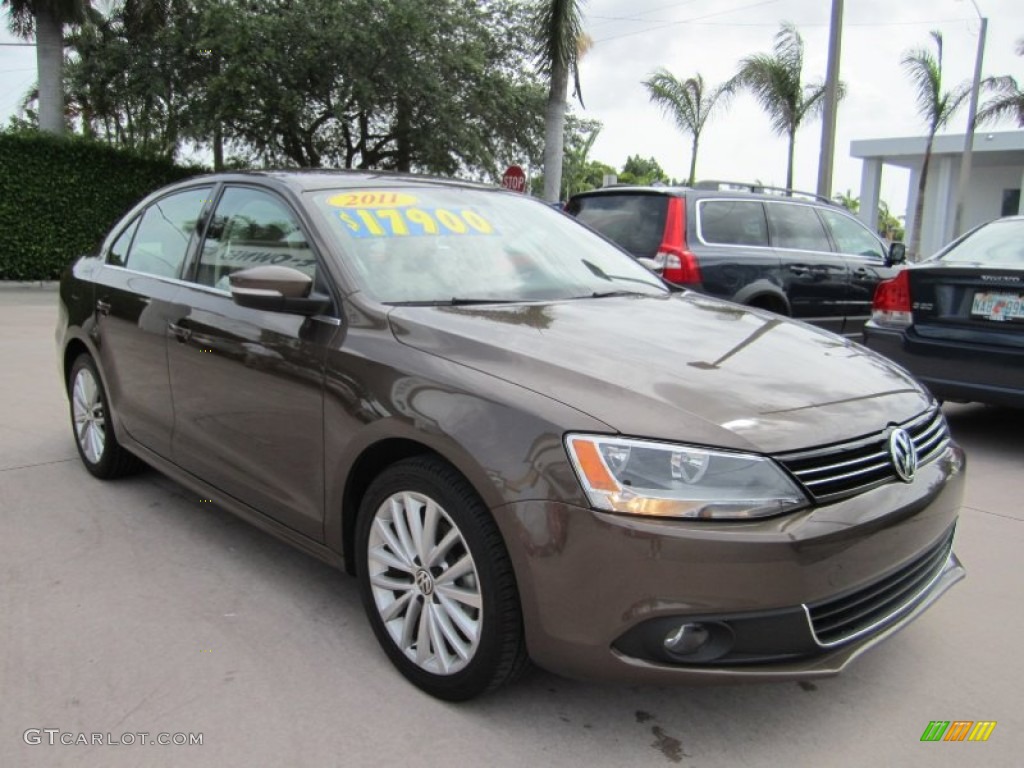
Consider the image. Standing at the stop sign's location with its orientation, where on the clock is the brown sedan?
The brown sedan is roughly at 12 o'clock from the stop sign.

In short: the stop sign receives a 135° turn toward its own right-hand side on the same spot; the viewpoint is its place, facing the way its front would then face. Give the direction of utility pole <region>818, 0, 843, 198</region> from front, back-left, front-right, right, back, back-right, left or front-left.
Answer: back-right

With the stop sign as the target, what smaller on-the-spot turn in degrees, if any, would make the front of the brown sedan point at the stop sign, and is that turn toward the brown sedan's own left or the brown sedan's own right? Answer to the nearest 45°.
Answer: approximately 135° to the brown sedan's own left

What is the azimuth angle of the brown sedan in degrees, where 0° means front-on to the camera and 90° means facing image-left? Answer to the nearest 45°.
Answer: approximately 315°

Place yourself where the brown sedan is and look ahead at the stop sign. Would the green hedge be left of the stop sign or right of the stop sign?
left

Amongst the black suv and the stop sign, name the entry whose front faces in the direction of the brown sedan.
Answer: the stop sign

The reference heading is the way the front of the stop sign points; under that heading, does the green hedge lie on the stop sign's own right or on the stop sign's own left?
on the stop sign's own right

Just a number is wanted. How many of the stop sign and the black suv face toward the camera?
1

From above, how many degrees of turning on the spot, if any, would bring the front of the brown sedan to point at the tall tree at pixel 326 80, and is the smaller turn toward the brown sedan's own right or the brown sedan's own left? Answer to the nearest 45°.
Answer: approximately 135° to the brown sedan's own left

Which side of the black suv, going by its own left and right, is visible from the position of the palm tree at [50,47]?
left

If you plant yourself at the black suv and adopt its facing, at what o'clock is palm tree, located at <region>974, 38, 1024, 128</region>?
The palm tree is roughly at 11 o'clock from the black suv.

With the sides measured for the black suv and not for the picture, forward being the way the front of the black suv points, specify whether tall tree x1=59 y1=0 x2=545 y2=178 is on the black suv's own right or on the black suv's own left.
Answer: on the black suv's own left

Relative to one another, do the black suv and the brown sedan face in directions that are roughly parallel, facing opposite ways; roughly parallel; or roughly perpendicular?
roughly perpendicular
